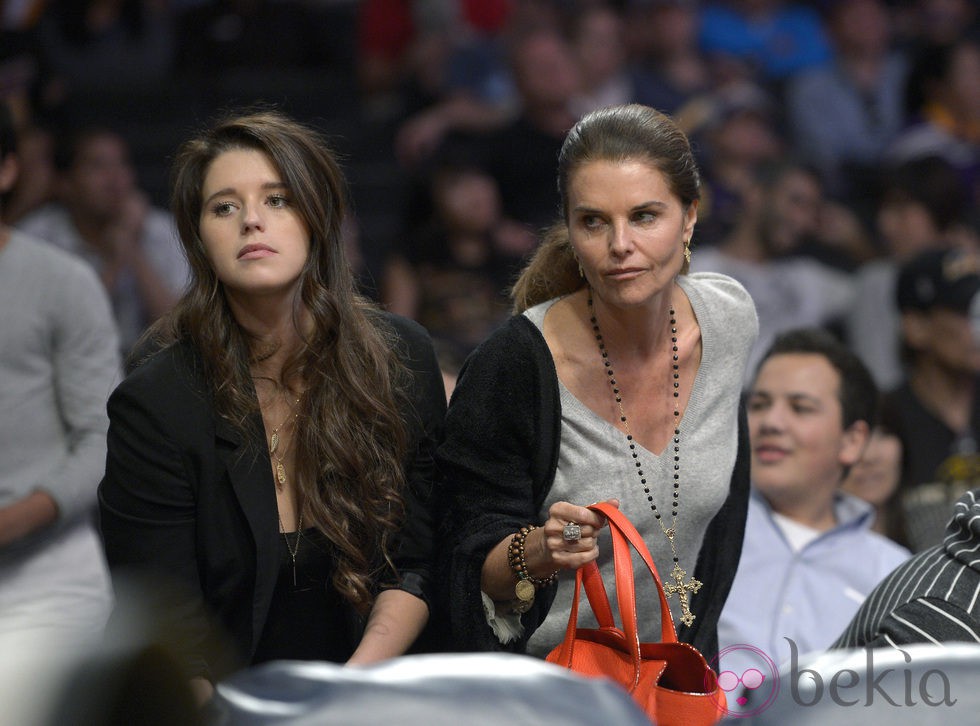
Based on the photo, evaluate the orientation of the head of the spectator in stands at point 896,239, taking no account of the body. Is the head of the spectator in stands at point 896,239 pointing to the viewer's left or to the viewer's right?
to the viewer's left

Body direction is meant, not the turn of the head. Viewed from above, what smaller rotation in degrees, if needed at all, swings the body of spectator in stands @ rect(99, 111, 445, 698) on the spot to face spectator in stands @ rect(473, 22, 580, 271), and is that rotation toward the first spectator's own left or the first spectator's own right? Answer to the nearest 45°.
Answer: approximately 180°

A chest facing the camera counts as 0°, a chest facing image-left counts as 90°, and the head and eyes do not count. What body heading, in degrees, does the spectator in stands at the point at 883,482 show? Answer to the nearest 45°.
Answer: approximately 45°

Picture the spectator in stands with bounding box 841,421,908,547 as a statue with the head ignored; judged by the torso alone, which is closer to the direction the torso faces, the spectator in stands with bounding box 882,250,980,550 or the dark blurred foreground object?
the dark blurred foreground object

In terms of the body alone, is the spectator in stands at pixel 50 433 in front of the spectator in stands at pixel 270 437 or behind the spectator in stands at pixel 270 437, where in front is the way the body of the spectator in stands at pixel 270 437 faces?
behind

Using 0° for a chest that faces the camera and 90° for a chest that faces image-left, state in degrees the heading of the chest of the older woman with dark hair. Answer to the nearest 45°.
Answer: approximately 315°

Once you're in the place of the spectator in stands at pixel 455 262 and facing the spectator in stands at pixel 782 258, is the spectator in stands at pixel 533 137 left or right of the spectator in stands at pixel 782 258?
left

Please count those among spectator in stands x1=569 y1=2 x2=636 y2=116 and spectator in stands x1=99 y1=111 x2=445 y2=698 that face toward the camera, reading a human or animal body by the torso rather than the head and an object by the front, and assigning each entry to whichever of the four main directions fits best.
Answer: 2
